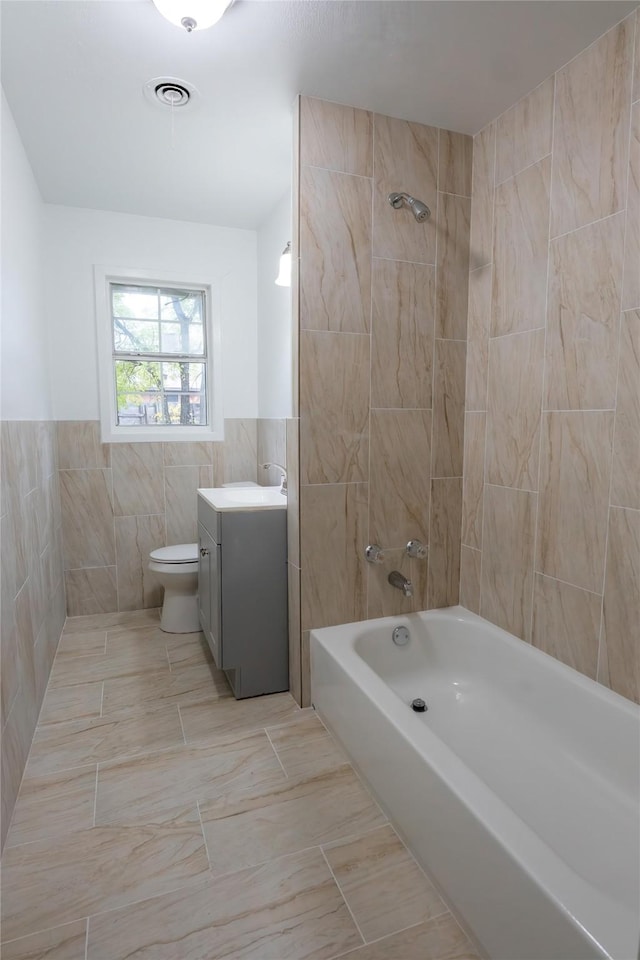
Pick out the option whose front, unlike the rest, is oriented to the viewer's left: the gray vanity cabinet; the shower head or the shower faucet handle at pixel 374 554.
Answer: the gray vanity cabinet

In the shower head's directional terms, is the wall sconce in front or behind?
behind

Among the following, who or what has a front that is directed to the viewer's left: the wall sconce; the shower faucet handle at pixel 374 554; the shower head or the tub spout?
the wall sconce

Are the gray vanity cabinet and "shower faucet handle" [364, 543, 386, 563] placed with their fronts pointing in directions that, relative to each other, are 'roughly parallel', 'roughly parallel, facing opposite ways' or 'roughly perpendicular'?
roughly perpendicular

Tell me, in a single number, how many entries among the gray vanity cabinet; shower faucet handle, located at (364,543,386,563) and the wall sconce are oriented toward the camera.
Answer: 1

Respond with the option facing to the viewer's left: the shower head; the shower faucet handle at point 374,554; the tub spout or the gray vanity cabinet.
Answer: the gray vanity cabinet

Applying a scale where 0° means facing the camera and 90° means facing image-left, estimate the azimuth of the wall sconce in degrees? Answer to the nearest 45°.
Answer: approximately 90°

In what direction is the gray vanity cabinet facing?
to the viewer's left

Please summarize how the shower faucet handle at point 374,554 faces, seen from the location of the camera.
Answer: facing the viewer
